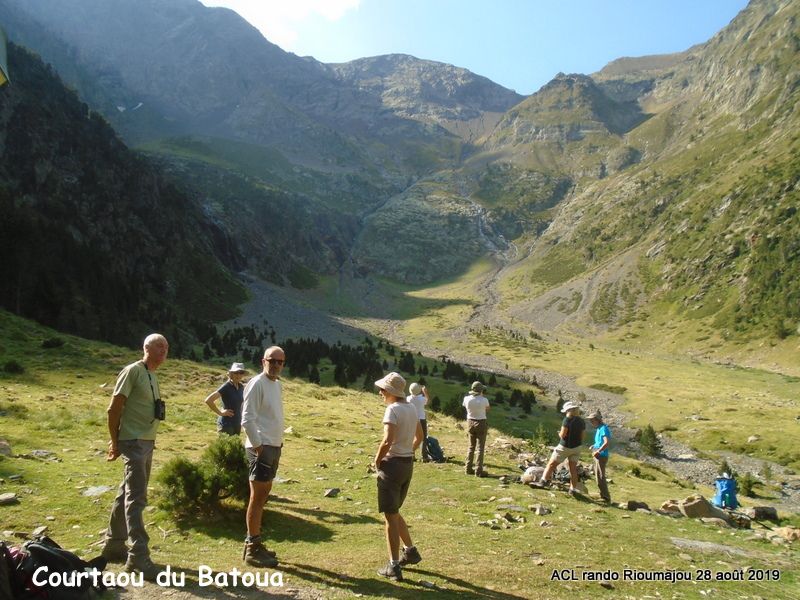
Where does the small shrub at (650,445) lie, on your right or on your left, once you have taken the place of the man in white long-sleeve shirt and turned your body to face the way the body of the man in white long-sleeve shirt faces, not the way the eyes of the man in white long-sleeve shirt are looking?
on your left

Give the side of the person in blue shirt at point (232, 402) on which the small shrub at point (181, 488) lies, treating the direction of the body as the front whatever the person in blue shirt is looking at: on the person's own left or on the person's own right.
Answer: on the person's own right

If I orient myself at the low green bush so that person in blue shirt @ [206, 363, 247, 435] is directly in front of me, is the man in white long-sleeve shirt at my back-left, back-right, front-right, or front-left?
back-right

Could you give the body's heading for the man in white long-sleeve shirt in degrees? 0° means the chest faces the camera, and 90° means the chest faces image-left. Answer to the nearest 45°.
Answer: approximately 315°

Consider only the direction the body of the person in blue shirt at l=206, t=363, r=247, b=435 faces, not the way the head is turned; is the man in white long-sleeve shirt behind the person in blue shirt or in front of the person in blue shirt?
in front

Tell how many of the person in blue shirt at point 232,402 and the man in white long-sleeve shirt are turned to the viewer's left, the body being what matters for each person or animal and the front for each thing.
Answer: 0

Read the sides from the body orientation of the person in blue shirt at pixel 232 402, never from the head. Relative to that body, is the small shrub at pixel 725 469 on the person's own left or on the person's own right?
on the person's own left
